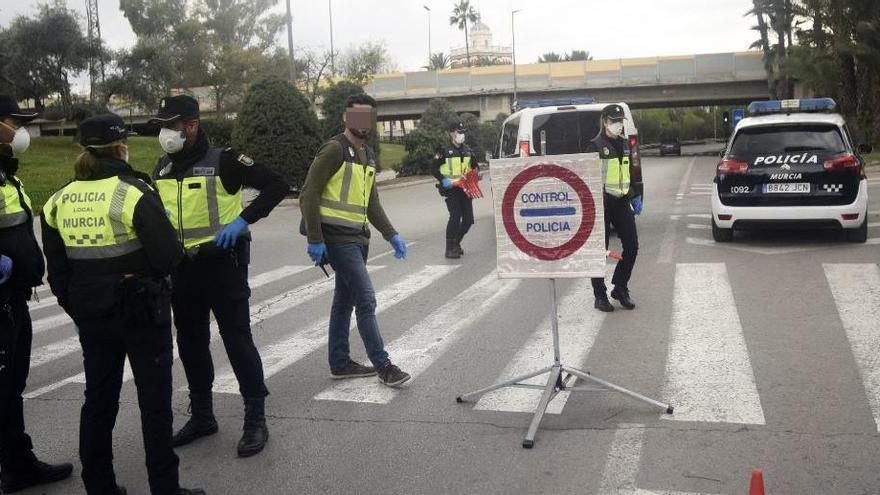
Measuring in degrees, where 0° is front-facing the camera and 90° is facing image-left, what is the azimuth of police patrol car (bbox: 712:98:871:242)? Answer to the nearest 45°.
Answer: approximately 180°

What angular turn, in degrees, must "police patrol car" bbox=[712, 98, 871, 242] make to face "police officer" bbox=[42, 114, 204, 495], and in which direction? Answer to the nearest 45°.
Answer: approximately 180°

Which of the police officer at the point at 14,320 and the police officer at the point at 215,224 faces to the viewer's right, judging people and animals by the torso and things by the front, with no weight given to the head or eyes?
the police officer at the point at 14,320

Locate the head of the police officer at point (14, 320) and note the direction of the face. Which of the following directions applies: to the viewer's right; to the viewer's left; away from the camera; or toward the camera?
to the viewer's right

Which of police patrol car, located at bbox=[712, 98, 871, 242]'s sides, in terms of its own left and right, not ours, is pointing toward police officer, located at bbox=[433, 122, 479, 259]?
left

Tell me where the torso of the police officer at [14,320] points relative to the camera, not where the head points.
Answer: to the viewer's right

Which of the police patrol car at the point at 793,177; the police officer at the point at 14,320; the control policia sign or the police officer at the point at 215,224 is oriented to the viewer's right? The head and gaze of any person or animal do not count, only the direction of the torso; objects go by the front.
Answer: the police officer at the point at 14,320

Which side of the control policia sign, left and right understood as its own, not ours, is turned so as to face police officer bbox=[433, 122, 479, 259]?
back

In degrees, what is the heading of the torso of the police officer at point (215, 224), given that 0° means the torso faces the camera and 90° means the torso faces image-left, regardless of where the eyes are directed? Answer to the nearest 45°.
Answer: approximately 45°

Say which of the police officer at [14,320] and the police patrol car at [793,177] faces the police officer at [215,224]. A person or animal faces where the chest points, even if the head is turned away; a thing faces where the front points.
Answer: the police officer at [14,320]

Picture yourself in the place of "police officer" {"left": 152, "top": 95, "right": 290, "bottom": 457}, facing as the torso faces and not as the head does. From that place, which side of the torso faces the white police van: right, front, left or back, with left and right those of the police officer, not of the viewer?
back

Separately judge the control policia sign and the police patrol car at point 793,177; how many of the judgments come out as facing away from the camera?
1

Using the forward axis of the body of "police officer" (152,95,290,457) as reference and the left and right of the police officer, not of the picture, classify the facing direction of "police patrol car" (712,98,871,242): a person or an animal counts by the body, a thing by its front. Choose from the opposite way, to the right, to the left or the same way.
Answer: the opposite way

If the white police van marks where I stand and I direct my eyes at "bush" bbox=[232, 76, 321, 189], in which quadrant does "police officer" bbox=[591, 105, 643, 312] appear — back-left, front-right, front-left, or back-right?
back-left

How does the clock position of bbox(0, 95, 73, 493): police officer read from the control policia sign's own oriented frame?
The police officer is roughly at 2 o'clock from the control policia sign.
